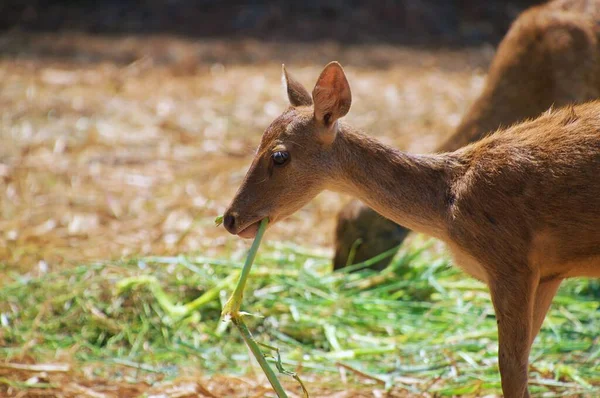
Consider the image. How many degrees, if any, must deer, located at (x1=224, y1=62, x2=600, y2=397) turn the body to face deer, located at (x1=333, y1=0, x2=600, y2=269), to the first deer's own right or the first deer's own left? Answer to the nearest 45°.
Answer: approximately 90° to the first deer's own right

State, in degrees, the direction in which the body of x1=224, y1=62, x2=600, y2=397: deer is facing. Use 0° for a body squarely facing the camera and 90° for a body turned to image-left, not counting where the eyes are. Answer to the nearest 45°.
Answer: approximately 90°
